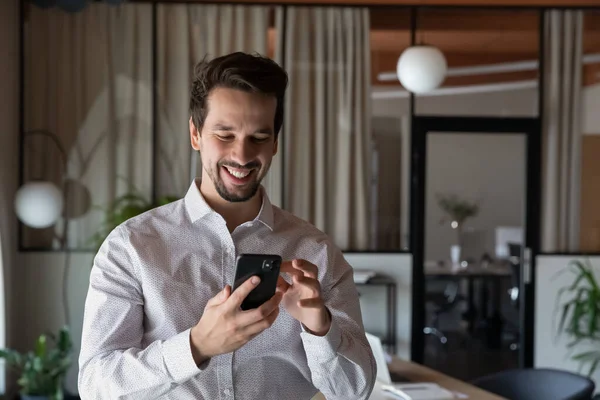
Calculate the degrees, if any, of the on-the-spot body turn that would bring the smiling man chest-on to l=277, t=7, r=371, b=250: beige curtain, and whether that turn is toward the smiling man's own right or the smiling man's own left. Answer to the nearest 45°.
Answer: approximately 180°

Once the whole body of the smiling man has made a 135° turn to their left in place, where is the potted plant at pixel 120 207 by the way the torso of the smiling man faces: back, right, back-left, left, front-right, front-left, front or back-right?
front-left

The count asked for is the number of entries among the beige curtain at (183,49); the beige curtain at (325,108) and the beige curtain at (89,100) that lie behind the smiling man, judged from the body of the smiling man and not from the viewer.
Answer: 3

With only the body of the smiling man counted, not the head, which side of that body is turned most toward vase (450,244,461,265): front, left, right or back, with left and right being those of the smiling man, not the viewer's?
back

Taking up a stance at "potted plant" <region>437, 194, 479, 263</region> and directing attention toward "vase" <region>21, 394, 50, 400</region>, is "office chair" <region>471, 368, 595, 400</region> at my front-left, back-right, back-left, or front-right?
front-left

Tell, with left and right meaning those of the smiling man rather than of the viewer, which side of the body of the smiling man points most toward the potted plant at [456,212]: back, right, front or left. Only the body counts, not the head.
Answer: back

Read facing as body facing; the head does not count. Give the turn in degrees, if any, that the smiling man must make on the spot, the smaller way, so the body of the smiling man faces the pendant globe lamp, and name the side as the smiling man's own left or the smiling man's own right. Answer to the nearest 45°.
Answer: approximately 180°

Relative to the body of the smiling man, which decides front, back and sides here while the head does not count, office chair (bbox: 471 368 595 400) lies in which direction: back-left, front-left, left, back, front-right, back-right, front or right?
back-left

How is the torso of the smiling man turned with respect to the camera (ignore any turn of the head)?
toward the camera

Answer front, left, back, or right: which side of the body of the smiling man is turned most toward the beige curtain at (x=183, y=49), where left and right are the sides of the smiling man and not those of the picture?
back

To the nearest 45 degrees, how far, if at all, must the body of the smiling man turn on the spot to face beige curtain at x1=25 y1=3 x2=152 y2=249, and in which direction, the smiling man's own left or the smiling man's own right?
approximately 180°

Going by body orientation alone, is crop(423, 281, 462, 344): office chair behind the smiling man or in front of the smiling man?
behind

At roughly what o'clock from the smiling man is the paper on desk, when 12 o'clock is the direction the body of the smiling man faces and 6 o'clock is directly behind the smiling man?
The paper on desk is roughly at 7 o'clock from the smiling man.
